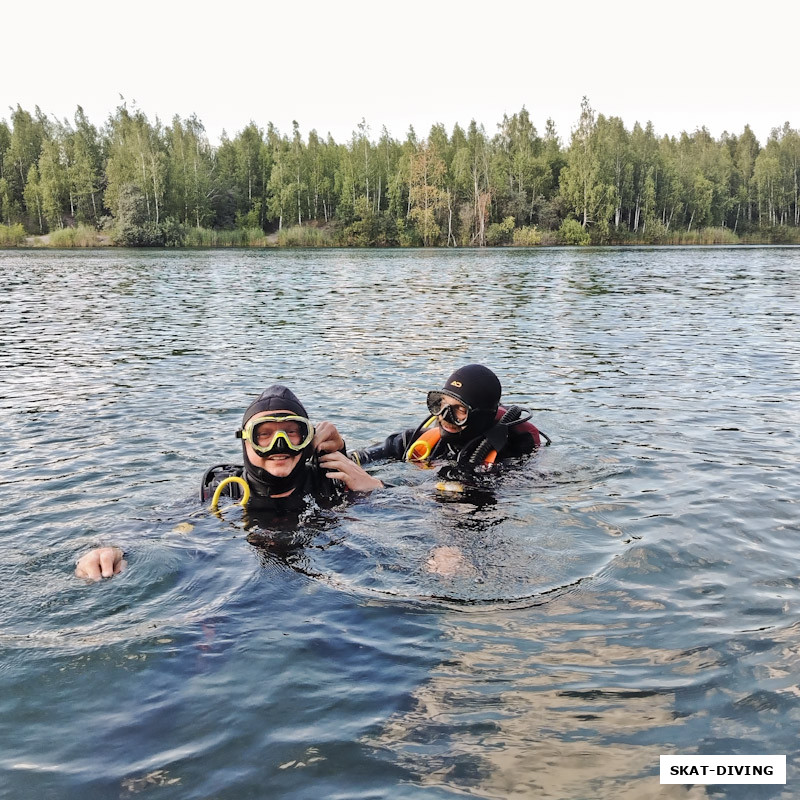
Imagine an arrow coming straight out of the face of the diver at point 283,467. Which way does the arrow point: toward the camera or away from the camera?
toward the camera

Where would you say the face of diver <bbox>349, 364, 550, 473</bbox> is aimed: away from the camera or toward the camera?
toward the camera

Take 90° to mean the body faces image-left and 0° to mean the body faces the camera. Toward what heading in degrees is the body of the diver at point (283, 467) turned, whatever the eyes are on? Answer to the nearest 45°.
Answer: approximately 0°

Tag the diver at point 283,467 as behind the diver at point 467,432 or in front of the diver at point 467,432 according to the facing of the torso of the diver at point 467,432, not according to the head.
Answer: in front

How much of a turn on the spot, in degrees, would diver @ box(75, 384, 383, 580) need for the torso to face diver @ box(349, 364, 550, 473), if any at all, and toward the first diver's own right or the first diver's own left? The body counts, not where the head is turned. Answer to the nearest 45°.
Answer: approximately 135° to the first diver's own left

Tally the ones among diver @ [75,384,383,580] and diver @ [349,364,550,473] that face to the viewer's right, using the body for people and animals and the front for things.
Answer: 0
